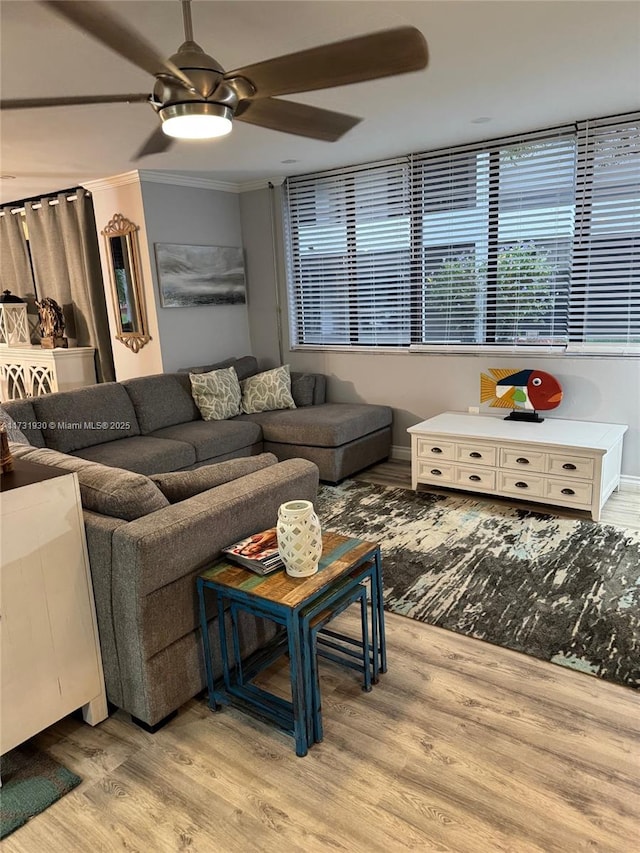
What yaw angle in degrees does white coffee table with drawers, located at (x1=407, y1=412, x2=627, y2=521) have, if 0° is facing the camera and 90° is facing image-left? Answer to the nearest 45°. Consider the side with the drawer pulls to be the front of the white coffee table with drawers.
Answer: approximately 45°

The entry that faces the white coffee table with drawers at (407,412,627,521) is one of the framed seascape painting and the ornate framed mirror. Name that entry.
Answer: the framed seascape painting

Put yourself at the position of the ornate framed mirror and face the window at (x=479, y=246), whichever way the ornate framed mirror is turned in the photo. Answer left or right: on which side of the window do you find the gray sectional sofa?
right

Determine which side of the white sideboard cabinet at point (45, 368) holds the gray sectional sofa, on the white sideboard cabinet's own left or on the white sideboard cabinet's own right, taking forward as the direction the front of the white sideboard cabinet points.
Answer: on the white sideboard cabinet's own left

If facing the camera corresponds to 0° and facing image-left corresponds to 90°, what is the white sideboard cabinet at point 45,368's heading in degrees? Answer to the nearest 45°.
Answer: approximately 45°

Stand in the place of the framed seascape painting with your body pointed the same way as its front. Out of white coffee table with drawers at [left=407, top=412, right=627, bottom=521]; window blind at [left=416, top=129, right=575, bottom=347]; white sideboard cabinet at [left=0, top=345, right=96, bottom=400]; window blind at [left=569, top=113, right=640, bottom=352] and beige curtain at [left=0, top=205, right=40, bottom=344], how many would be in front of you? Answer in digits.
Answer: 3
